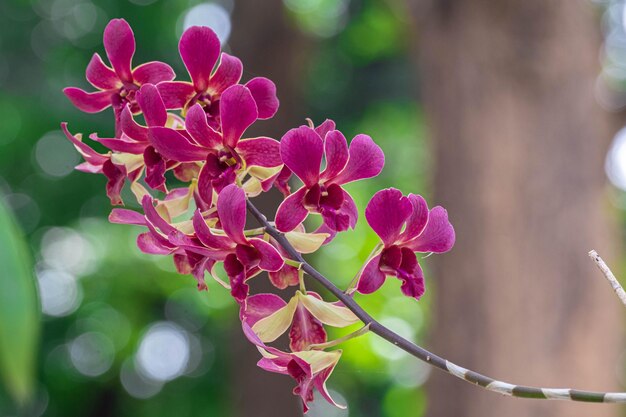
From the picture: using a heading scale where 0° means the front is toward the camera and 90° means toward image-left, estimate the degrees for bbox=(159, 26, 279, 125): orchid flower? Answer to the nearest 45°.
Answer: approximately 0°
